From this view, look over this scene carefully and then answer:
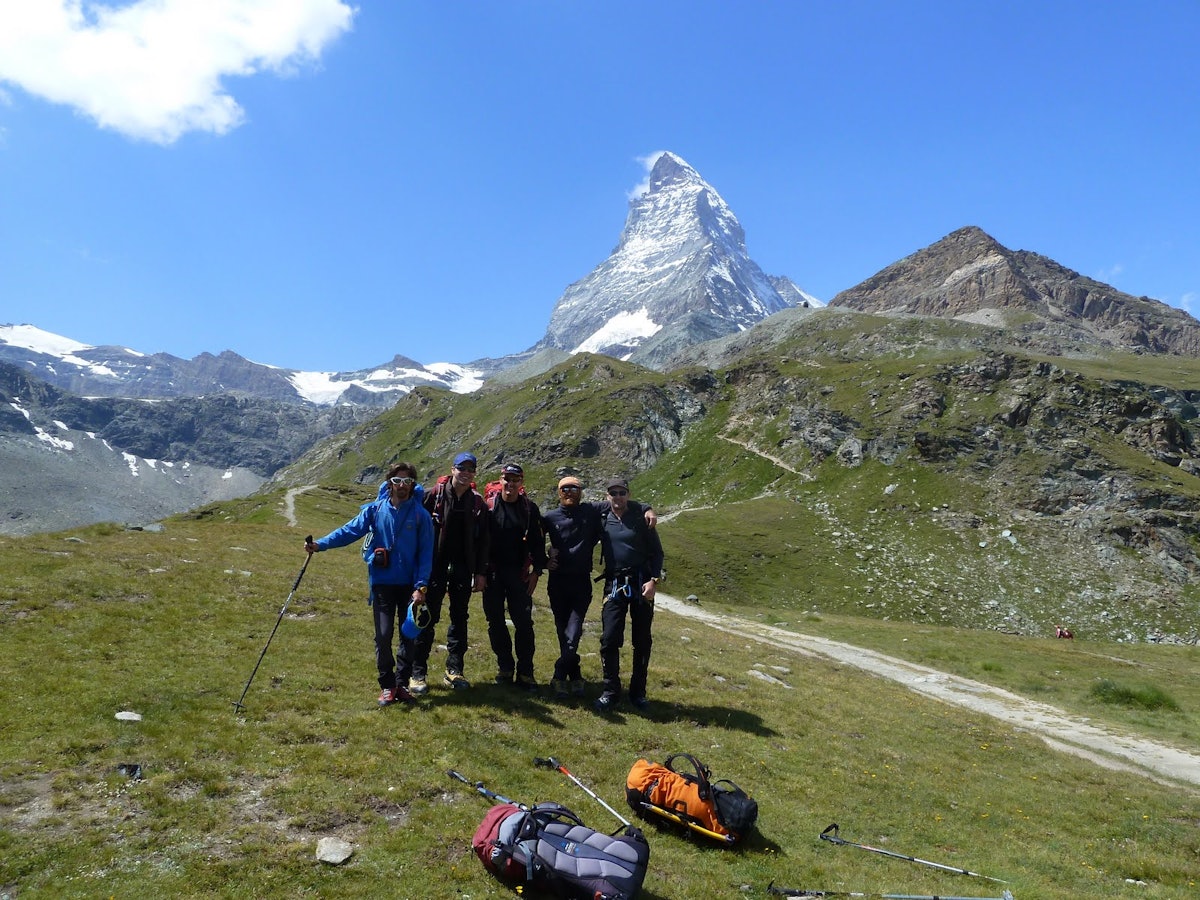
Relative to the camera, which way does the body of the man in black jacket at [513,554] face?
toward the camera

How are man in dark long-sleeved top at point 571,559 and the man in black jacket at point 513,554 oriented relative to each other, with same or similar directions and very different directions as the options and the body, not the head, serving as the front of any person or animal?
same or similar directions

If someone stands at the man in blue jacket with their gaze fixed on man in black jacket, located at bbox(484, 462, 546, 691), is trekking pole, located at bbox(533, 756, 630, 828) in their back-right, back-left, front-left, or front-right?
front-right

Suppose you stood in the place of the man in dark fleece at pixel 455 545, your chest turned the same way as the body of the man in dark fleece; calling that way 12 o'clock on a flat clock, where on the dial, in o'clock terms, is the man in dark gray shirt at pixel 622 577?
The man in dark gray shirt is roughly at 9 o'clock from the man in dark fleece.

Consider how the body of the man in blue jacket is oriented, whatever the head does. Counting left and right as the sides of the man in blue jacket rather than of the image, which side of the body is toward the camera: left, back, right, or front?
front

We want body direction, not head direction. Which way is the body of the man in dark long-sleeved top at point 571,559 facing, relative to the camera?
toward the camera

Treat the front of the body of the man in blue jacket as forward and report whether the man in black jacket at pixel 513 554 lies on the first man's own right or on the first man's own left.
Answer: on the first man's own left

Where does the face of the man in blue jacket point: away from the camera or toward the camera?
toward the camera

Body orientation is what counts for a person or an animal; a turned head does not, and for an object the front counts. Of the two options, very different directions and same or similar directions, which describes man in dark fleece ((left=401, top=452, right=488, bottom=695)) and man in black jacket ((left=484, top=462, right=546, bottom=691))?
same or similar directions

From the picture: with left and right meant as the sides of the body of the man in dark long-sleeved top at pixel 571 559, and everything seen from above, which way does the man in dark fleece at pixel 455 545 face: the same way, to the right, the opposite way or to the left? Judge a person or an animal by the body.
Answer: the same way

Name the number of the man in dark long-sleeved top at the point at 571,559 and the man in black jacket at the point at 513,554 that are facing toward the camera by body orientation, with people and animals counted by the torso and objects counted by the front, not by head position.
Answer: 2

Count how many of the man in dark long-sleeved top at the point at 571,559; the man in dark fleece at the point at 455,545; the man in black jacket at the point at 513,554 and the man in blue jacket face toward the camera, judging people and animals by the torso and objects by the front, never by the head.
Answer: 4

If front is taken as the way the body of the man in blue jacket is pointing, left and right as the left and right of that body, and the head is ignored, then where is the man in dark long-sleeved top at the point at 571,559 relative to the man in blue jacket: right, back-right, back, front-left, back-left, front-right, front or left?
left

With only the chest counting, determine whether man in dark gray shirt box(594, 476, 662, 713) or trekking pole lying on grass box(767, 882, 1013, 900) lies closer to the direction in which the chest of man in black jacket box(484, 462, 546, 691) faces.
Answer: the trekking pole lying on grass

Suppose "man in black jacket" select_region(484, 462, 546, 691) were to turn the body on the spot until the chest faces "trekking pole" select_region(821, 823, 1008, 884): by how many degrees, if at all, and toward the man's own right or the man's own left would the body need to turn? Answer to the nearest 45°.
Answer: approximately 45° to the man's own left

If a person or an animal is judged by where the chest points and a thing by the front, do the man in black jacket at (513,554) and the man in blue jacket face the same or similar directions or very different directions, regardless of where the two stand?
same or similar directions
